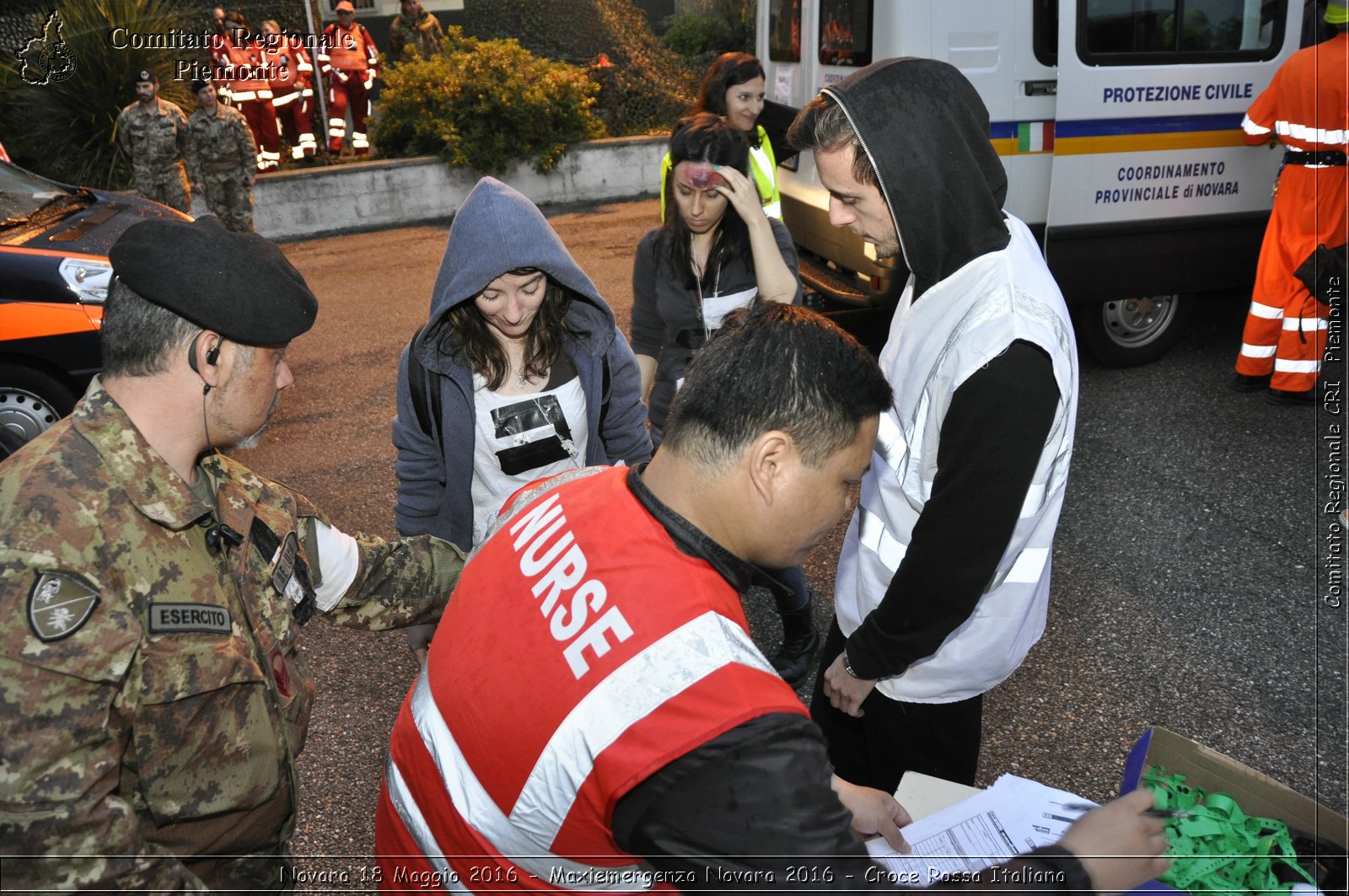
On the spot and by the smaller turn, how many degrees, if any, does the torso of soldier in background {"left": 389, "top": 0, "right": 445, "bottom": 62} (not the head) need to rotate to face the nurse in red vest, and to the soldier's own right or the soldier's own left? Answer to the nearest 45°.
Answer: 0° — they already face them

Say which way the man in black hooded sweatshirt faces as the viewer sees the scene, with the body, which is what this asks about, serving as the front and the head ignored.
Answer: to the viewer's left

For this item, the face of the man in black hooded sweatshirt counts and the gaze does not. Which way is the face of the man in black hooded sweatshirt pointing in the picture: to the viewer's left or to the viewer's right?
to the viewer's left

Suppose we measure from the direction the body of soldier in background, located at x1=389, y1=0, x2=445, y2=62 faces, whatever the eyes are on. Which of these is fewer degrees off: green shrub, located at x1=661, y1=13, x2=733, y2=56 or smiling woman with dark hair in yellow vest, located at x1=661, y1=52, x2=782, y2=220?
the smiling woman with dark hair in yellow vest

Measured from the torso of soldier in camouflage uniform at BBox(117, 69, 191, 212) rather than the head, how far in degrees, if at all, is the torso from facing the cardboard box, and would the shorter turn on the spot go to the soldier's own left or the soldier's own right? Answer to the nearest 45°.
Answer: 0° — they already face it

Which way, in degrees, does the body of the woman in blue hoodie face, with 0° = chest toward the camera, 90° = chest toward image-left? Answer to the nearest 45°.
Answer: approximately 0°

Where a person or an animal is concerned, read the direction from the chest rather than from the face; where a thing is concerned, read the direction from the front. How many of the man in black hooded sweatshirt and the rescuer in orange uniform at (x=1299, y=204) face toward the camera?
0

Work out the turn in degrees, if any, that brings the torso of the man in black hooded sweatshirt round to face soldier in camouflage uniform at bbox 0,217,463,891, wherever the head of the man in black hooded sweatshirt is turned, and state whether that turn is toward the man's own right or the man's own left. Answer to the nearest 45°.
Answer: approximately 45° to the man's own left

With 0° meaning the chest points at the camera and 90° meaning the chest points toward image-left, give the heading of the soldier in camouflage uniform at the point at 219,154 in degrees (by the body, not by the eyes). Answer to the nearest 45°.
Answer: approximately 0°
